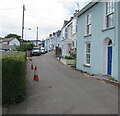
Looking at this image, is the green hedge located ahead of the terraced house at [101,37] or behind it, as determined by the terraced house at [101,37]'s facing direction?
ahead

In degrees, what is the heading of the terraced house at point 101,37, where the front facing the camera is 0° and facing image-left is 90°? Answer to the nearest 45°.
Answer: approximately 45°
